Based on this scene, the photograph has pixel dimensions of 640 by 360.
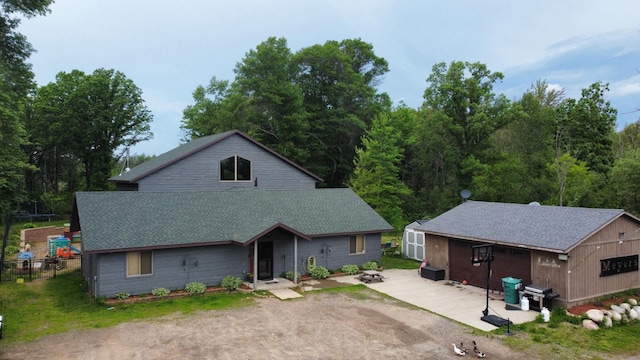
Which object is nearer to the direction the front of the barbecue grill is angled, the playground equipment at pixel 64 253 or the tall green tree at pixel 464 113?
the playground equipment

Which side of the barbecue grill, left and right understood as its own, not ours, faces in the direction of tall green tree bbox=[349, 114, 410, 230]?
right

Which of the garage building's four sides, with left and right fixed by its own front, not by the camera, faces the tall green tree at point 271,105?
right

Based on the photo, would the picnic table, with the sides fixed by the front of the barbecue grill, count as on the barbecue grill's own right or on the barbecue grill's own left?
on the barbecue grill's own right

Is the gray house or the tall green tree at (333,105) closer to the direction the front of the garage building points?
the gray house

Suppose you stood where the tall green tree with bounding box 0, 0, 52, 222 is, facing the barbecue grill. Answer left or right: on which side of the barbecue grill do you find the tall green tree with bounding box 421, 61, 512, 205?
left

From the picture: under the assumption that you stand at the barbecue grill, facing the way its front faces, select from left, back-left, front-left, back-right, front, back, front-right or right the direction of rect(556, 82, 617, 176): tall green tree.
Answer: back-right

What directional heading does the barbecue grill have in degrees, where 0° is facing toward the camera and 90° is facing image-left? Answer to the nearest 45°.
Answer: approximately 45°

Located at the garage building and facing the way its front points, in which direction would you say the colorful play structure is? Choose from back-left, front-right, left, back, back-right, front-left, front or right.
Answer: front-right

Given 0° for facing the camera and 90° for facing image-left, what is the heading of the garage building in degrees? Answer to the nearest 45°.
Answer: approximately 45°

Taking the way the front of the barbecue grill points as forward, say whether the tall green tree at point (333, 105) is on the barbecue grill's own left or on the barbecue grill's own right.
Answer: on the barbecue grill's own right

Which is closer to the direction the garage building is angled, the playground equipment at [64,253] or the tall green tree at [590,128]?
the playground equipment
